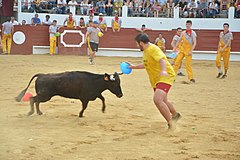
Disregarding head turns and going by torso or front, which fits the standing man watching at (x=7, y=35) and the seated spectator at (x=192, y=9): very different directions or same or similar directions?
very different directions

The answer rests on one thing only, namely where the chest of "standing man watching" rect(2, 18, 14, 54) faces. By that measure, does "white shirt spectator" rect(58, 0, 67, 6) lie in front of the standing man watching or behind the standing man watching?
in front

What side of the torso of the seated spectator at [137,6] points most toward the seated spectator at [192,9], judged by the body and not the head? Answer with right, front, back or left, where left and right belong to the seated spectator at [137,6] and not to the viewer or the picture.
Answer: left

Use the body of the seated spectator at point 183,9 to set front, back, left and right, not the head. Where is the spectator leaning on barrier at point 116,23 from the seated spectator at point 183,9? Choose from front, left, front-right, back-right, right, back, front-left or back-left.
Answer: front-right

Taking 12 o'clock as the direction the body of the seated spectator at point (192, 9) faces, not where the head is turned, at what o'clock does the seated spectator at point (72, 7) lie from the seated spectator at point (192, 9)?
the seated spectator at point (72, 7) is roughly at 3 o'clock from the seated spectator at point (192, 9).

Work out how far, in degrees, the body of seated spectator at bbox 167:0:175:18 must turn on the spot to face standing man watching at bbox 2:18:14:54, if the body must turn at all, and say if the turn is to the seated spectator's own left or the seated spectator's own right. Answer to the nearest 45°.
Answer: approximately 45° to the seated spectator's own right

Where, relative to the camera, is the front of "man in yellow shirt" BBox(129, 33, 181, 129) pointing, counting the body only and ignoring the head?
to the viewer's left

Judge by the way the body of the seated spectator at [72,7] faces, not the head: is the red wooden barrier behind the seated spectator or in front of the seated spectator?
in front

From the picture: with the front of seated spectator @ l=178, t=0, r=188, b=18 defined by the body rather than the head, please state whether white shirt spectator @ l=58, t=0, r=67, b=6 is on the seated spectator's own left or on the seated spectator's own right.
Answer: on the seated spectator's own right

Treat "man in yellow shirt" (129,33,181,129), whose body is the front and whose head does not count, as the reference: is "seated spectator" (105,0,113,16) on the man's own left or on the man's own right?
on the man's own right

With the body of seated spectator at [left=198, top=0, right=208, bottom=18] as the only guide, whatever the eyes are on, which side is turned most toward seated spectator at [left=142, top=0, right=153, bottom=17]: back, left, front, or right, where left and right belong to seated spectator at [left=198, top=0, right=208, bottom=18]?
right

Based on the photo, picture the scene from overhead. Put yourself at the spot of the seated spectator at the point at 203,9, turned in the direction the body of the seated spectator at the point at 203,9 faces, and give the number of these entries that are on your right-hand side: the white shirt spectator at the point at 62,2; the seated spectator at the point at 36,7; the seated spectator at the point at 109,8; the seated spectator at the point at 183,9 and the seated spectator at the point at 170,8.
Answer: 5
